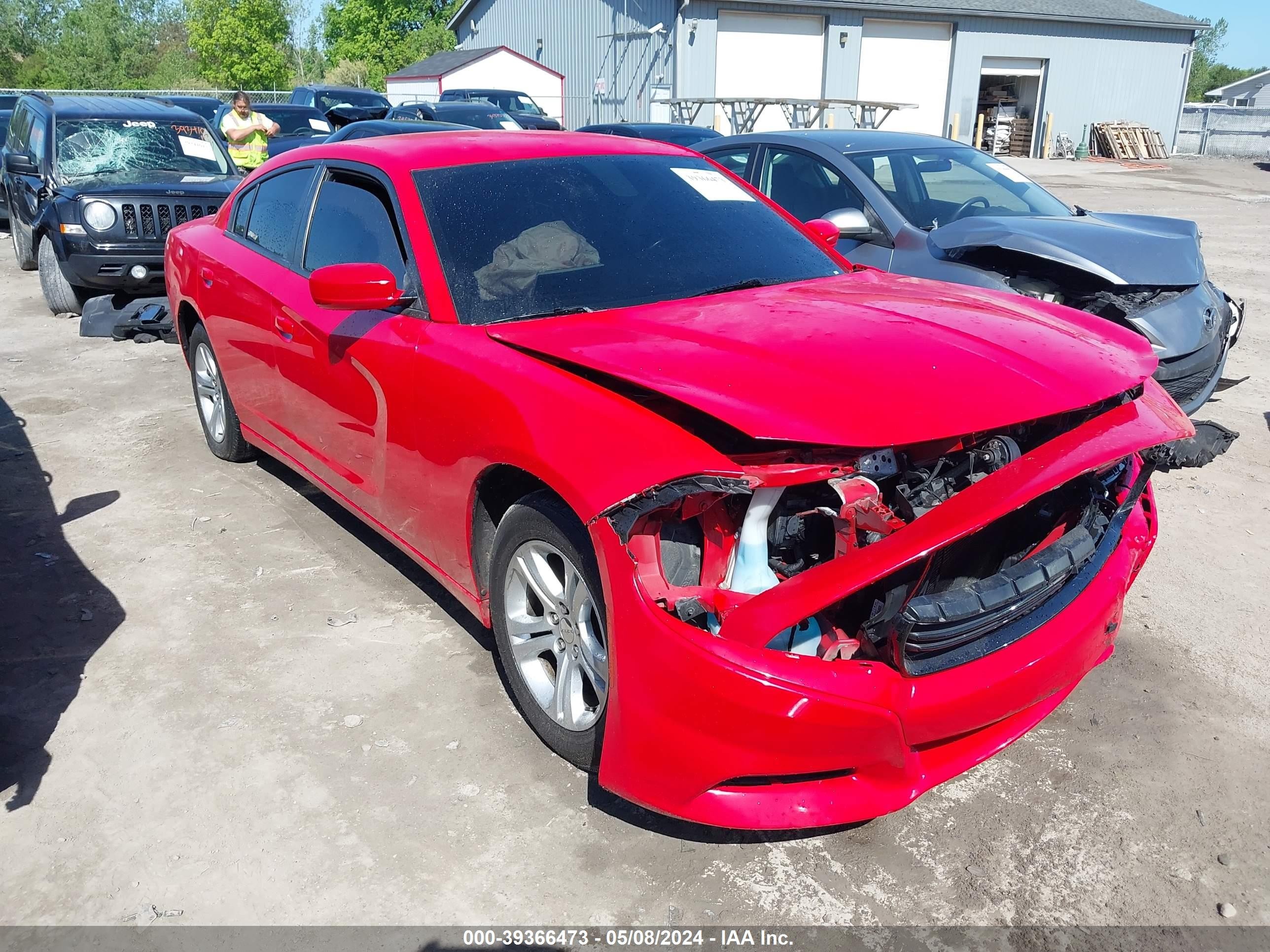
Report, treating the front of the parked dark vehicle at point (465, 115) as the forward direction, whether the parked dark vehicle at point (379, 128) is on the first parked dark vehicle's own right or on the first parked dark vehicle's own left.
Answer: on the first parked dark vehicle's own right

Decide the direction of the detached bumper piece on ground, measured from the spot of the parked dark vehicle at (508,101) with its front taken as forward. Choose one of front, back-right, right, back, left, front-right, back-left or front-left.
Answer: front-right

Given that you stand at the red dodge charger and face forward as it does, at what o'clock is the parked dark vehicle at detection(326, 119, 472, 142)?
The parked dark vehicle is roughly at 7 o'clock from the red dodge charger.

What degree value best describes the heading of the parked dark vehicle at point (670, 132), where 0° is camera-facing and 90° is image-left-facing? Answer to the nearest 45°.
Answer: approximately 315°

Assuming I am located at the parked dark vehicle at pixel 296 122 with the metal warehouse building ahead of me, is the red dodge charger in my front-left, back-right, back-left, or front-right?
back-right

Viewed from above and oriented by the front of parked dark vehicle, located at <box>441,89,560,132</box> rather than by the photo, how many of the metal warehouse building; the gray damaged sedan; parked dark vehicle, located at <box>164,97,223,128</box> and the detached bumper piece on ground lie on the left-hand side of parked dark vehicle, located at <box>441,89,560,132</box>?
1

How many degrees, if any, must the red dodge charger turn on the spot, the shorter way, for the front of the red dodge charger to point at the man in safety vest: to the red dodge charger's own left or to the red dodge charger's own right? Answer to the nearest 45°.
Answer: approximately 180°

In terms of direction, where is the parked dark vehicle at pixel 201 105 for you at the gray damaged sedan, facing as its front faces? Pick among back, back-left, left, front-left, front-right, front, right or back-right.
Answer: back

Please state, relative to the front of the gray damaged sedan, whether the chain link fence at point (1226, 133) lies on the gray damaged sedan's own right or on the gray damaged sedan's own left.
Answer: on the gray damaged sedan's own left

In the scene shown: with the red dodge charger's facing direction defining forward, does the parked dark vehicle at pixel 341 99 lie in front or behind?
behind

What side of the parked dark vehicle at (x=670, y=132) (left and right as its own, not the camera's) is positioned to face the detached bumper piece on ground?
right

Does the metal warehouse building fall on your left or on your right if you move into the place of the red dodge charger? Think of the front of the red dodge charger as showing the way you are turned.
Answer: on your left
